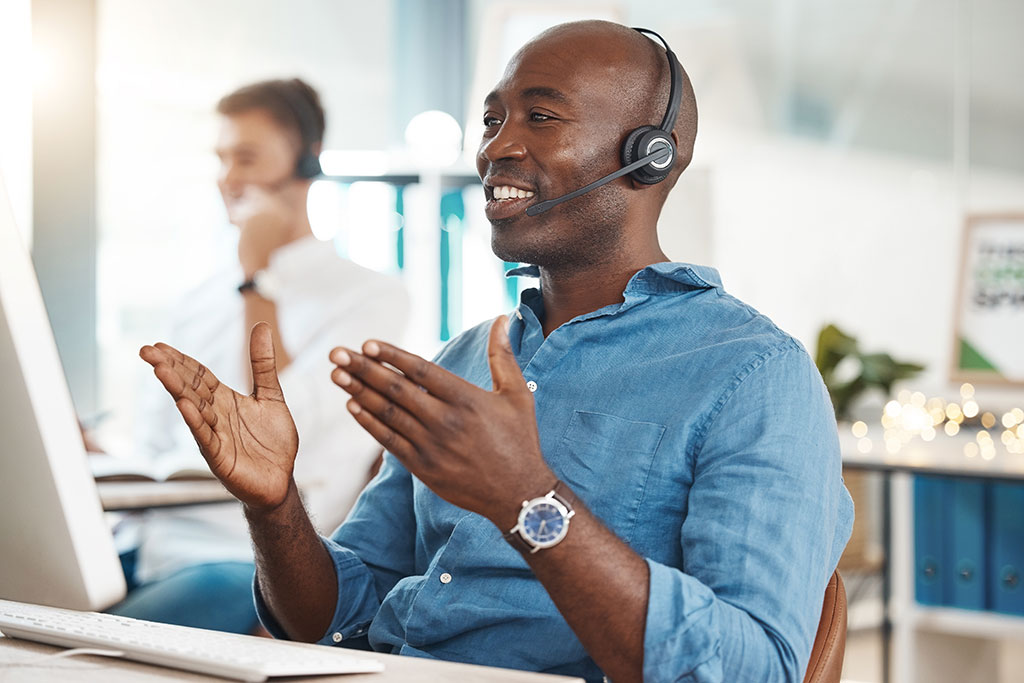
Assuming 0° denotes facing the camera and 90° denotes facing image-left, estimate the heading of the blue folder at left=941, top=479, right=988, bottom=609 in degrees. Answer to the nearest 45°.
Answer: approximately 0°

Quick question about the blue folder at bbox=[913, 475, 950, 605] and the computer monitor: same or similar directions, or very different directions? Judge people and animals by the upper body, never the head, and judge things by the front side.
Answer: very different directions

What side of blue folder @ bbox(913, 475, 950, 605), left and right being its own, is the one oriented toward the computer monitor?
front

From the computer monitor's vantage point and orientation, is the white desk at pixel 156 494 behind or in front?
in front

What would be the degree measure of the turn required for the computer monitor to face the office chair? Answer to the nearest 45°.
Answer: approximately 45° to its right

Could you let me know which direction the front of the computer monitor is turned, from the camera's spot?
facing away from the viewer and to the right of the viewer

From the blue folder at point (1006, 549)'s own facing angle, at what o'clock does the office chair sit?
The office chair is roughly at 12 o'clock from the blue folder.
